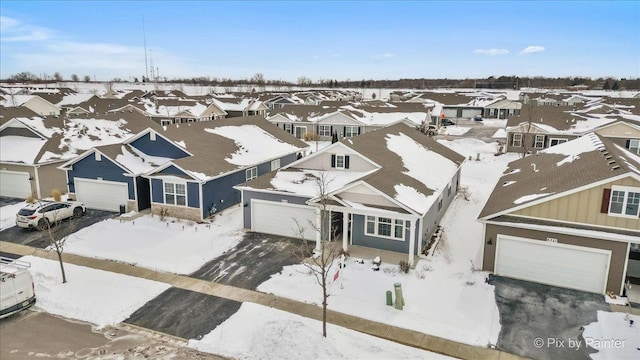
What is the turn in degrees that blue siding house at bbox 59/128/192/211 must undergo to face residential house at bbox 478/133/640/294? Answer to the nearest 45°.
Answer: approximately 90° to its left

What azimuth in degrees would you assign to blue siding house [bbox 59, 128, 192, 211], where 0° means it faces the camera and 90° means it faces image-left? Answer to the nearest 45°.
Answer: approximately 45°

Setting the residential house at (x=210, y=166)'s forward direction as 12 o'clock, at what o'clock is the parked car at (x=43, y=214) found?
The parked car is roughly at 1 o'clock from the residential house.

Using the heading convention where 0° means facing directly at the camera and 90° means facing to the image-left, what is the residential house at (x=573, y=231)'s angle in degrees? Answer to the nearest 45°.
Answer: approximately 0°

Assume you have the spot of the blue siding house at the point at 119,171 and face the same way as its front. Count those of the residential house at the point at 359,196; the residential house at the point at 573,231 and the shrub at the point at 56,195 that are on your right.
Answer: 1

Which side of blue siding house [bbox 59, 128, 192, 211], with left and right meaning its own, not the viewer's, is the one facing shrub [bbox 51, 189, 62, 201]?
right

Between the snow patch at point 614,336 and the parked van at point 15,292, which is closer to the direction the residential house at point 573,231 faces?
the snow patch

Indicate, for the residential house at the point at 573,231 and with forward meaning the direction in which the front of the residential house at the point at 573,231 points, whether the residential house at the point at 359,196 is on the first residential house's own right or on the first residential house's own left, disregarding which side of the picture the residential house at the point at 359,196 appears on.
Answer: on the first residential house's own right

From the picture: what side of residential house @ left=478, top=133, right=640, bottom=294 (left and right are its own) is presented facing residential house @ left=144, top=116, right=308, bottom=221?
right

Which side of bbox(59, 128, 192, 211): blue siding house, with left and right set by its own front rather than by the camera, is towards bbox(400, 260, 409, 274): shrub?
left

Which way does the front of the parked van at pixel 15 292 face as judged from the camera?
facing away from the viewer and to the left of the viewer
